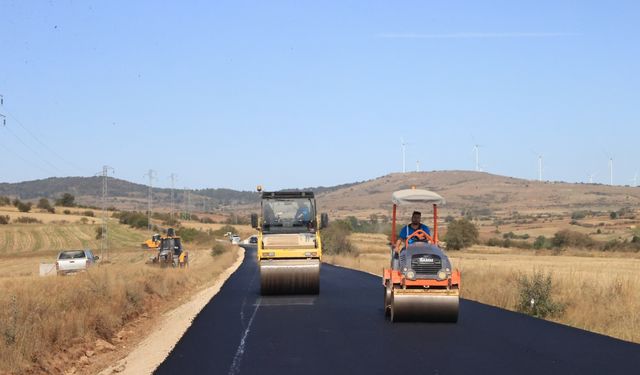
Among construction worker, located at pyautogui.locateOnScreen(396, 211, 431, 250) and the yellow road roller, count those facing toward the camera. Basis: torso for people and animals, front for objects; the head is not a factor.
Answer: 2

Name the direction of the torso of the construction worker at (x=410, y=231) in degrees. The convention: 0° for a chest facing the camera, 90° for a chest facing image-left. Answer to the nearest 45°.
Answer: approximately 0°

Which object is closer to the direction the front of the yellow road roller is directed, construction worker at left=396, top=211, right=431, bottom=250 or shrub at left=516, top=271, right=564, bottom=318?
the construction worker

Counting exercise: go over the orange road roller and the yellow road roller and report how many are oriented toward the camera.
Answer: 2

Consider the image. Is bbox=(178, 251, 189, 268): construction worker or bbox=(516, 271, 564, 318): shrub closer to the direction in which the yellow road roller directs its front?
the shrub
